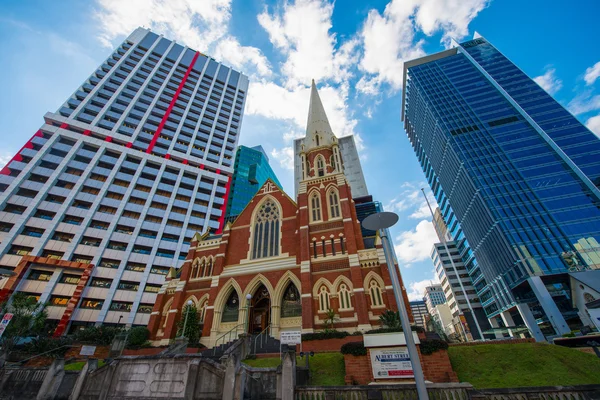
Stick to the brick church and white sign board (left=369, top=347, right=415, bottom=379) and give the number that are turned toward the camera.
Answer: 2

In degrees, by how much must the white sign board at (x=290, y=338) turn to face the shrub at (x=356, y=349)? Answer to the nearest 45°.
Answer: approximately 45° to its left

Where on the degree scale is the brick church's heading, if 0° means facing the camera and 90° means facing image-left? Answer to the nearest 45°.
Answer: approximately 0°

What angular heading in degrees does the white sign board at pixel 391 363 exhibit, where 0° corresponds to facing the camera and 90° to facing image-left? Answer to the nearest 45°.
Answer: approximately 0°

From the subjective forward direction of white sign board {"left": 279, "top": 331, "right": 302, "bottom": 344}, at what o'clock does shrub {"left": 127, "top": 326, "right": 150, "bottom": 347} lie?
The shrub is roughly at 4 o'clock from the white sign board.

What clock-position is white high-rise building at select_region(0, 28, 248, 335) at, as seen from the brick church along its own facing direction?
The white high-rise building is roughly at 4 o'clock from the brick church.
